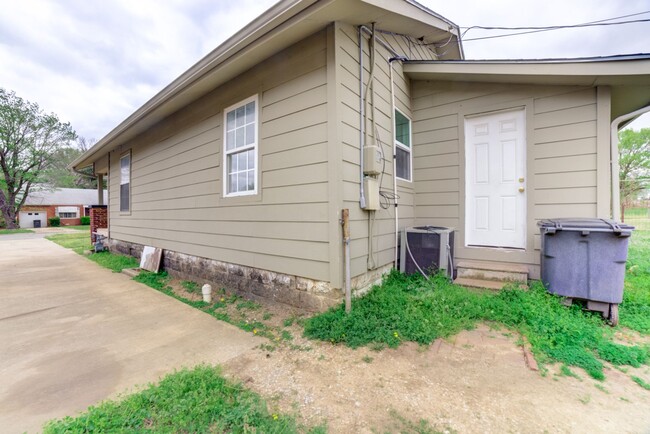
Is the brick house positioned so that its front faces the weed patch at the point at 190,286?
yes

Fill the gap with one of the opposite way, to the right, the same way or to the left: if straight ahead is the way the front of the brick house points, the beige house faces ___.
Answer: the opposite way

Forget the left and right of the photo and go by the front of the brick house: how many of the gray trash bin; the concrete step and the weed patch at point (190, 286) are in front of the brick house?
3

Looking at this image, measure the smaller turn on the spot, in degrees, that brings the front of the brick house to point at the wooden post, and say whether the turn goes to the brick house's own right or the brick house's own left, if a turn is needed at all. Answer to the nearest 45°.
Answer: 0° — it already faces it

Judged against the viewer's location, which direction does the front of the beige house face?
facing away from the viewer and to the left of the viewer

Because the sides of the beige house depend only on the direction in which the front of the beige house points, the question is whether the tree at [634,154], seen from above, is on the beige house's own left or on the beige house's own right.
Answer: on the beige house's own right

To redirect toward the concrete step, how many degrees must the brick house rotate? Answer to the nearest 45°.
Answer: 0° — it already faces it

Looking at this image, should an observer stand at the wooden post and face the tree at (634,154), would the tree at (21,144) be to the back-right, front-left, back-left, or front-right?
back-left

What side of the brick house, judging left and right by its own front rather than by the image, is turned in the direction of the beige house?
front
